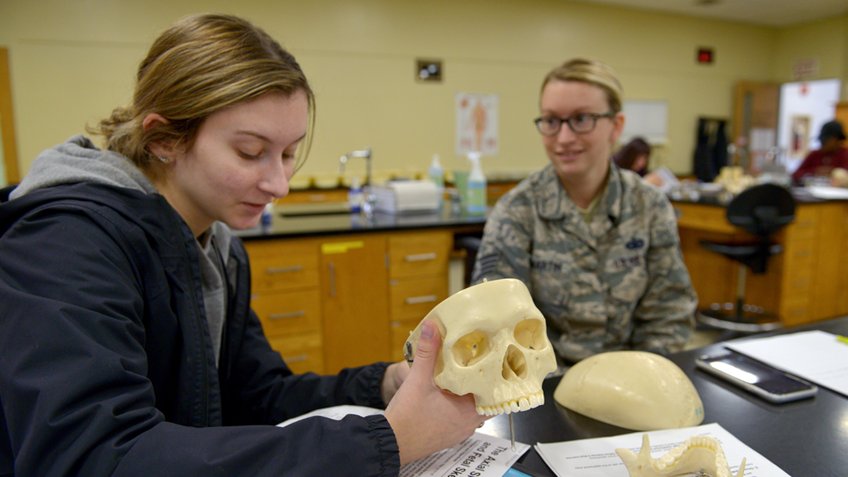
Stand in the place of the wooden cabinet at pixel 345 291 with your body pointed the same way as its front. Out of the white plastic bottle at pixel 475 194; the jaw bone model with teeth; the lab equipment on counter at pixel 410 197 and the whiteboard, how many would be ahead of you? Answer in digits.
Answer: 1

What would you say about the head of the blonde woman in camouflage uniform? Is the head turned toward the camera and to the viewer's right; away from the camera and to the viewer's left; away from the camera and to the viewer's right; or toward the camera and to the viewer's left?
toward the camera and to the viewer's left

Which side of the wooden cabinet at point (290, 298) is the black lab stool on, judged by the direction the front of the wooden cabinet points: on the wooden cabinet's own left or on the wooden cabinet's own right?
on the wooden cabinet's own left

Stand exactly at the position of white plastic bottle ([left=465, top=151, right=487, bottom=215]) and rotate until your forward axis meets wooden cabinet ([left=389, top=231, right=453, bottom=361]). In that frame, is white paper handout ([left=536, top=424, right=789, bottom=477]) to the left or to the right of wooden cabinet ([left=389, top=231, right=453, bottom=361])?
left

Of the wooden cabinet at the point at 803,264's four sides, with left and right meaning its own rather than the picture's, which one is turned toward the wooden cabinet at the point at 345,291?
right

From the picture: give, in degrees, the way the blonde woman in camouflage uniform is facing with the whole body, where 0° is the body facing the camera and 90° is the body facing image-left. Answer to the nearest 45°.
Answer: approximately 0°

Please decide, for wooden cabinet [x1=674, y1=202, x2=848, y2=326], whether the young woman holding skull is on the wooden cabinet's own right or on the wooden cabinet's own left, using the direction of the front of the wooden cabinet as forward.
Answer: on the wooden cabinet's own right

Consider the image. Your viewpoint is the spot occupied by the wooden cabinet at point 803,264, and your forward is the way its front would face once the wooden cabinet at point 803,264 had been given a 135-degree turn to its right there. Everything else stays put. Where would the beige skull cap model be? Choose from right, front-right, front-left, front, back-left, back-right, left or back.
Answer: left

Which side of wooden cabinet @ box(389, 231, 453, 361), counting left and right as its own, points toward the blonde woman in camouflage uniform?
front

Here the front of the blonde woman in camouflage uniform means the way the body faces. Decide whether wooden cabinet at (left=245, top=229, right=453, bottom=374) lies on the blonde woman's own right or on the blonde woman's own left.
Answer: on the blonde woman's own right

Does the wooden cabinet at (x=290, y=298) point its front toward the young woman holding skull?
yes

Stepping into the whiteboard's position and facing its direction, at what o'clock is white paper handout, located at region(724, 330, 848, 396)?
The white paper handout is roughly at 12 o'clock from the whiteboard.

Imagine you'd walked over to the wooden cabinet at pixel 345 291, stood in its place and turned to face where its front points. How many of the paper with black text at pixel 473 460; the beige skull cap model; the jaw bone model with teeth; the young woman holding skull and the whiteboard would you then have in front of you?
4
